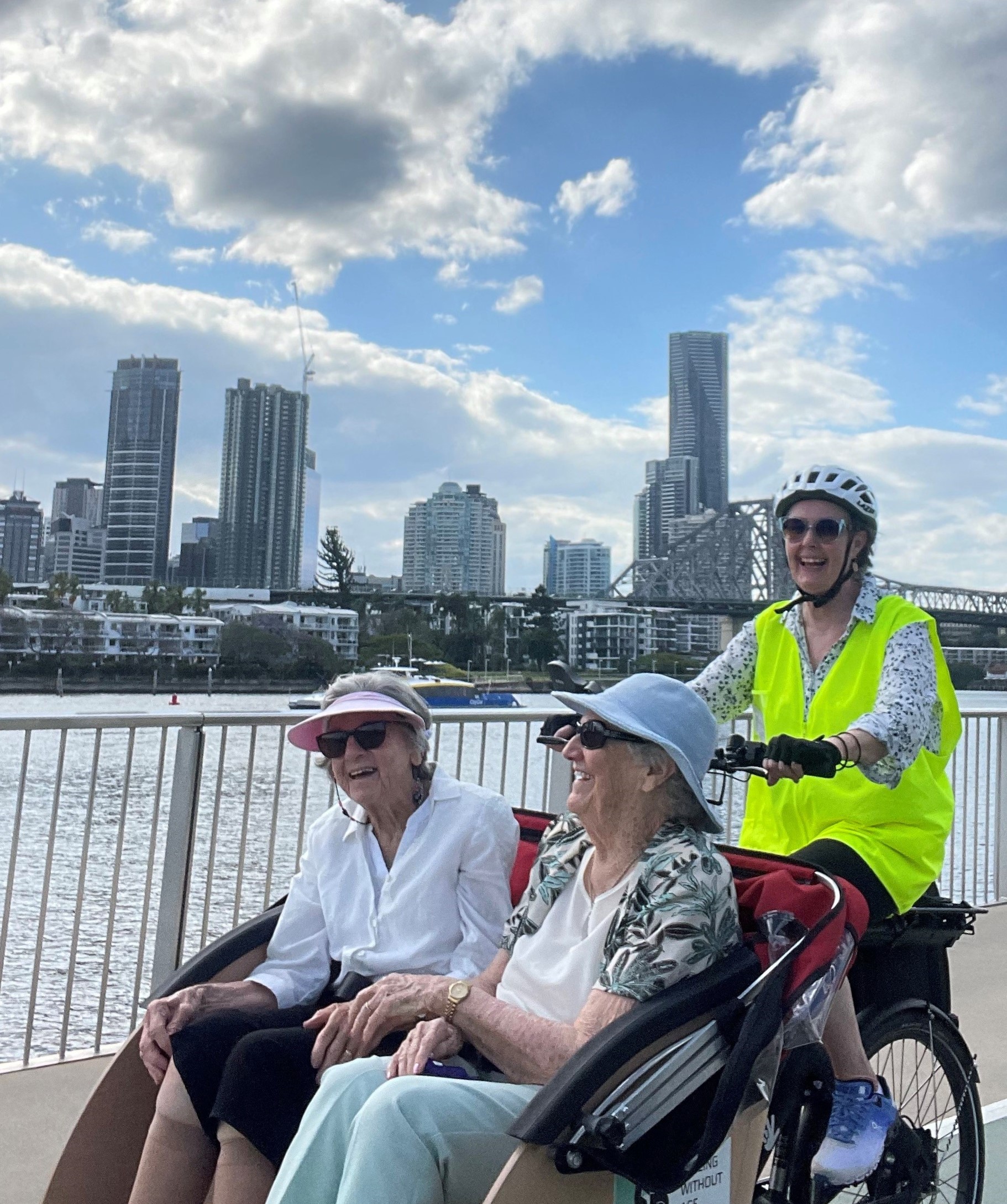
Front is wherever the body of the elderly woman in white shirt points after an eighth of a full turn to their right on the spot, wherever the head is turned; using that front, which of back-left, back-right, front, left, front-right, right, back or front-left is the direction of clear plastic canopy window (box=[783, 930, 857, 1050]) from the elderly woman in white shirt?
back-left

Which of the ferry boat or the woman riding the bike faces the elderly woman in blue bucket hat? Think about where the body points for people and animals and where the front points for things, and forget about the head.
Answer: the woman riding the bike

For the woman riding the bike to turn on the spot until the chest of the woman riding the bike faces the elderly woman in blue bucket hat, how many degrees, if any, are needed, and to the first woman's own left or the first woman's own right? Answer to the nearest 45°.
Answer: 0° — they already face them

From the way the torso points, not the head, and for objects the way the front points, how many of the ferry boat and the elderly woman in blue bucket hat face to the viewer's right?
1

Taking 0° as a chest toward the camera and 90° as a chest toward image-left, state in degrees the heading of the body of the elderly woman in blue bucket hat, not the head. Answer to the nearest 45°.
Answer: approximately 45°

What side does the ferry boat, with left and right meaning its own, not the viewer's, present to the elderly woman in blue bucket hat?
right

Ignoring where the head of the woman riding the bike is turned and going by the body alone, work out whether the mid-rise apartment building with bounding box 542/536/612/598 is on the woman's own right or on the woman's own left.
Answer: on the woman's own right
